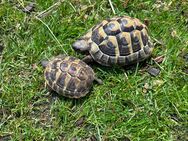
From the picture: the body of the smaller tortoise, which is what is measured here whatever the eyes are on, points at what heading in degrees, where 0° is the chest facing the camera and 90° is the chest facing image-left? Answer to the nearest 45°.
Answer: approximately 135°

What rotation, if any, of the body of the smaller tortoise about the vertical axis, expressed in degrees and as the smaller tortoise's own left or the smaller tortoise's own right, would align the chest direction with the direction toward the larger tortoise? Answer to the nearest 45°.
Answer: approximately 135° to the smaller tortoise's own right
